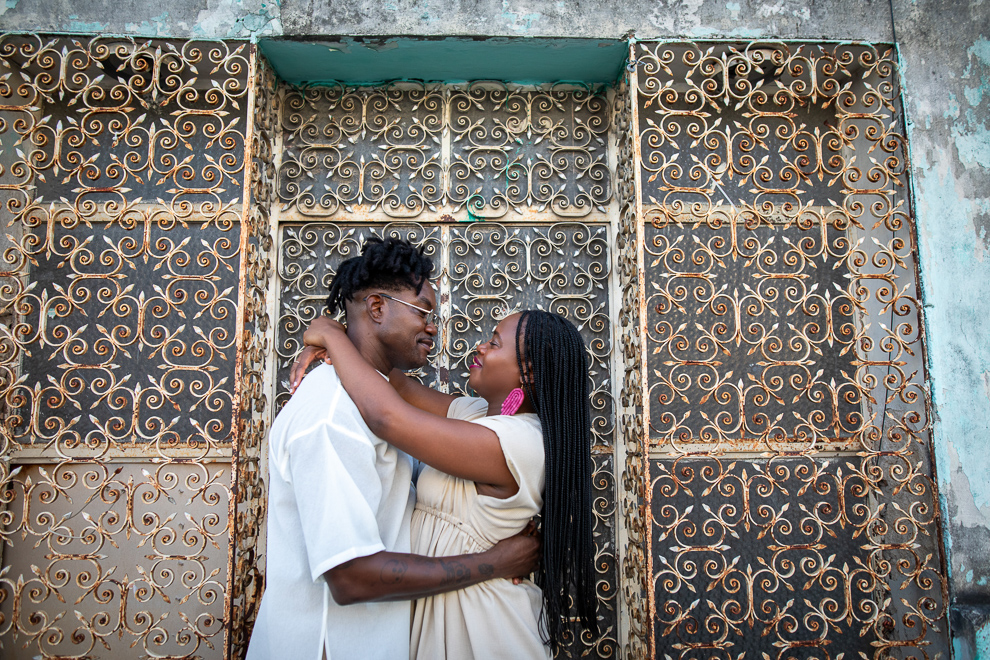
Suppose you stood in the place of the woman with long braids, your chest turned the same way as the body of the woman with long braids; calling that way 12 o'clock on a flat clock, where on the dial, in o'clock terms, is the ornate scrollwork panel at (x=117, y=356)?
The ornate scrollwork panel is roughly at 1 o'clock from the woman with long braids.

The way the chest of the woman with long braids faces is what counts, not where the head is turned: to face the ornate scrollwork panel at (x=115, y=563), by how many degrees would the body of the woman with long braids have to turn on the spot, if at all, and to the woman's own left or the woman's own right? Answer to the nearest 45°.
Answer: approximately 45° to the woman's own right

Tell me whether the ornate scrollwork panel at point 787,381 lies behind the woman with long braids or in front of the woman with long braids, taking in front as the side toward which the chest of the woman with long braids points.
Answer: behind

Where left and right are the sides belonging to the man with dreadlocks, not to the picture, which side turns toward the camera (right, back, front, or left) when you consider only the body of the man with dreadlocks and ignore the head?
right

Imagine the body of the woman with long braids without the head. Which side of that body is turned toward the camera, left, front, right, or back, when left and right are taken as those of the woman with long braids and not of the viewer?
left

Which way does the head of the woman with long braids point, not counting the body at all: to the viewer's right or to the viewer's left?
to the viewer's left

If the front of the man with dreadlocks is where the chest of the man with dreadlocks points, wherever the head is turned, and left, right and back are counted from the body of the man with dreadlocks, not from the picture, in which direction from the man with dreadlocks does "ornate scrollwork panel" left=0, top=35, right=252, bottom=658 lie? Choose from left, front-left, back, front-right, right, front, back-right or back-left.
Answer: back-left

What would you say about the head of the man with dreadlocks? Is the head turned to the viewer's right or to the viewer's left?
to the viewer's right

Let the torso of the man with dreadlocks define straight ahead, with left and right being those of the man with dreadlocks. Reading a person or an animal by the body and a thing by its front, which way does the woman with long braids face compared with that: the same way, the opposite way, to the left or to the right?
the opposite way
